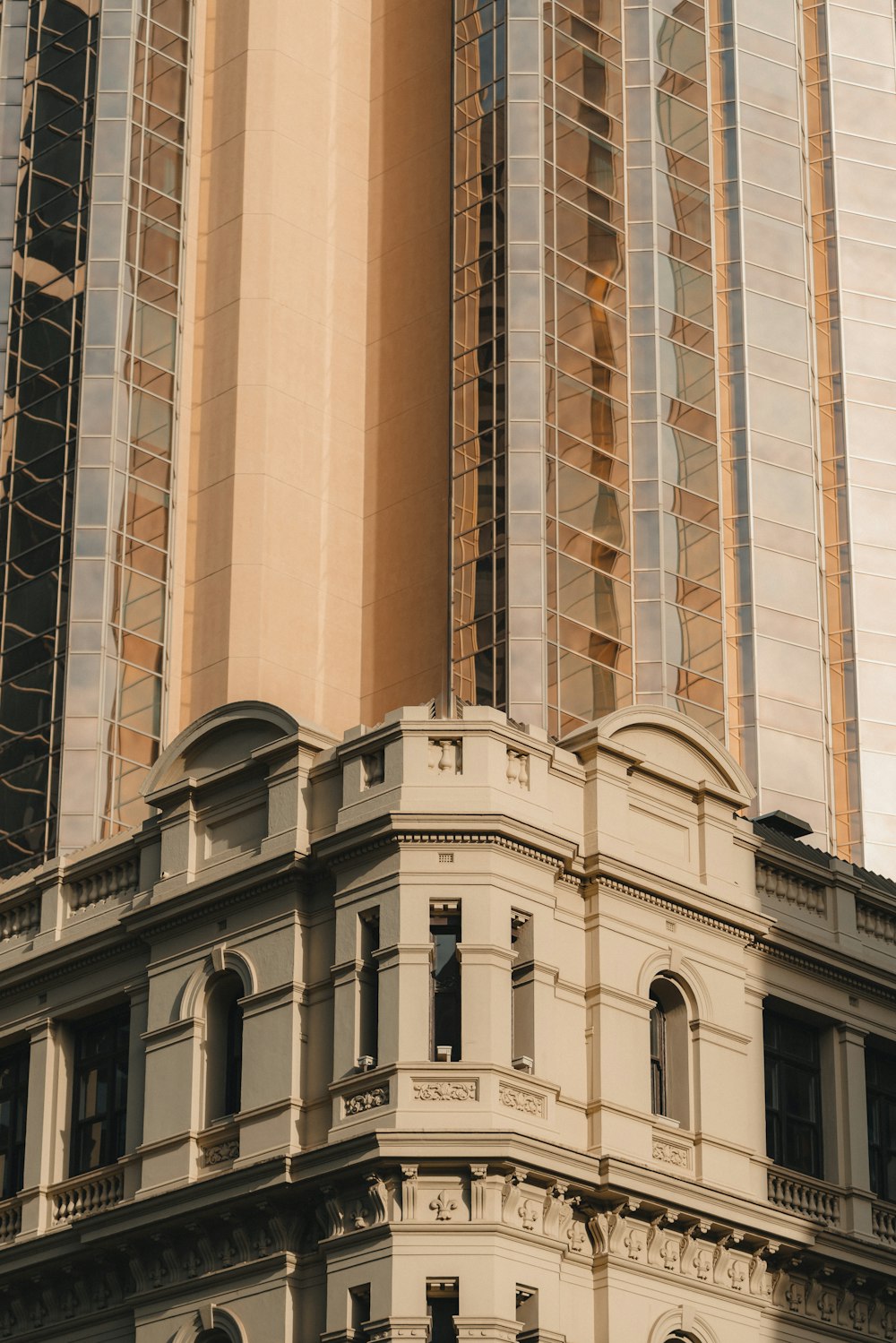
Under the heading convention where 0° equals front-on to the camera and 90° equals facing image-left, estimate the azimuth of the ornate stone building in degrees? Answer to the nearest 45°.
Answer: approximately 0°
